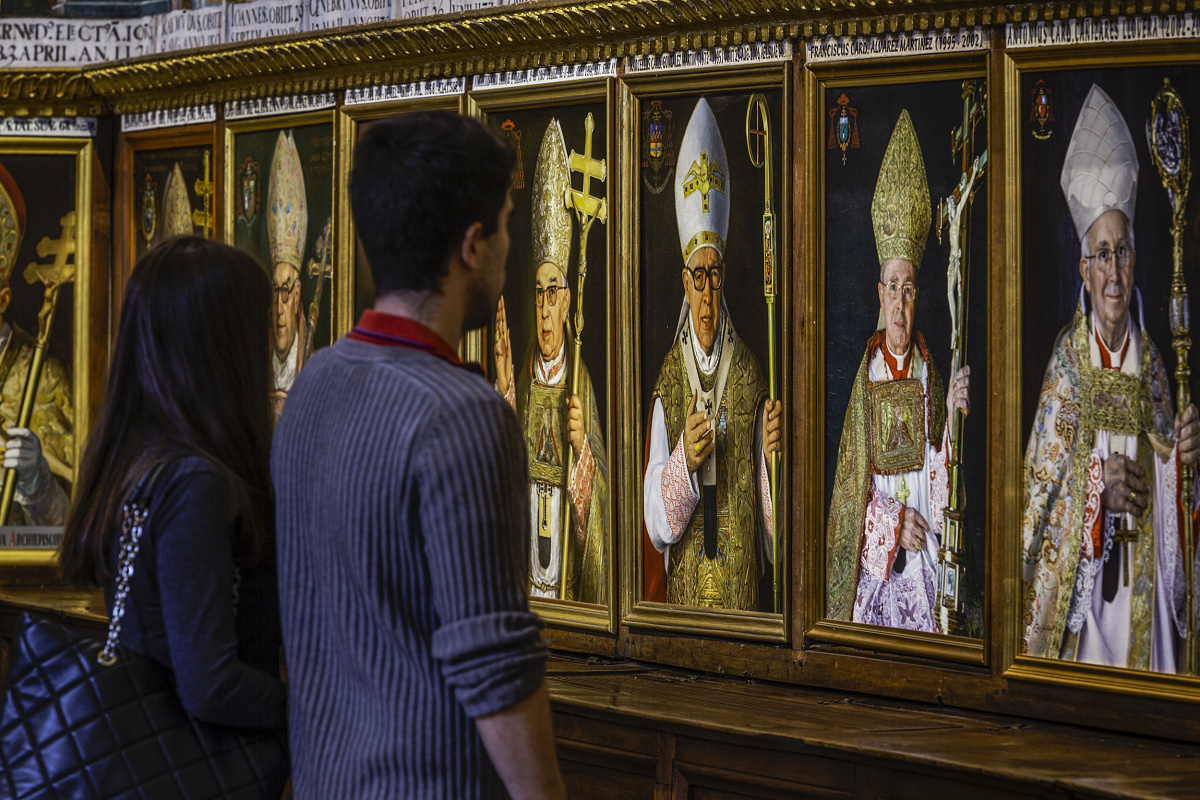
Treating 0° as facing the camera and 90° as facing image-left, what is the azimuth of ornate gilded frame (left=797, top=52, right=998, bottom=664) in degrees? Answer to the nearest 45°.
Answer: approximately 45°

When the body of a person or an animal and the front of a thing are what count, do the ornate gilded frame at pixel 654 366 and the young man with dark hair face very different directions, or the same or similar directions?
very different directions

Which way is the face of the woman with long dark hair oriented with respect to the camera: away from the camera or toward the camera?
away from the camera

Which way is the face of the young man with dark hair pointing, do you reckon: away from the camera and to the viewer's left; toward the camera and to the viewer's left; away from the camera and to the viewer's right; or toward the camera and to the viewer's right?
away from the camera and to the viewer's right

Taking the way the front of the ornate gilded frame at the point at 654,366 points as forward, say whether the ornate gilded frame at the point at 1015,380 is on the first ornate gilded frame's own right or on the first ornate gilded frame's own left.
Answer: on the first ornate gilded frame's own left

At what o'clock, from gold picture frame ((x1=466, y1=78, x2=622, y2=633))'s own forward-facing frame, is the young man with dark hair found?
The young man with dark hair is roughly at 11 o'clock from the gold picture frame.

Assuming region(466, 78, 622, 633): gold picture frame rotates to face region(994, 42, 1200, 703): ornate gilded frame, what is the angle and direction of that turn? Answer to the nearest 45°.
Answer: approximately 90° to its left

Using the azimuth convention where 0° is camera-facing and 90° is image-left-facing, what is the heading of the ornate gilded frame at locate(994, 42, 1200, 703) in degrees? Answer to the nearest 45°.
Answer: approximately 45°
